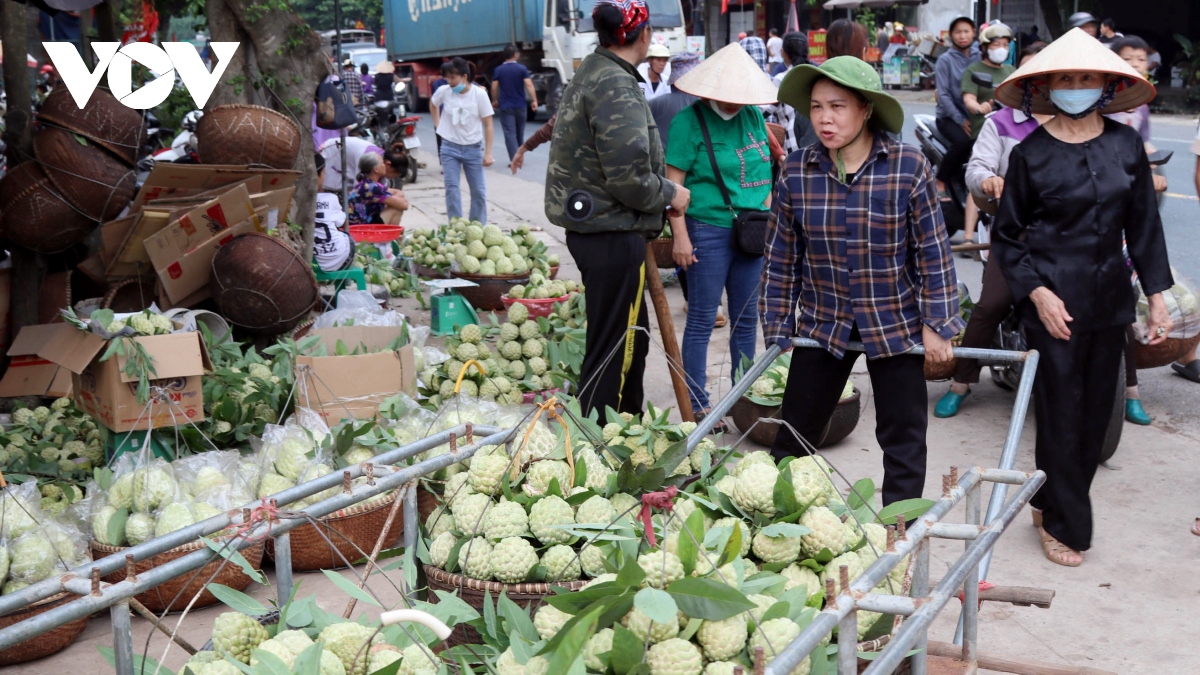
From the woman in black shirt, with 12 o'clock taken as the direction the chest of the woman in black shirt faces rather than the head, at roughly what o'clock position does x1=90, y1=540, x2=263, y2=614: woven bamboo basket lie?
The woven bamboo basket is roughly at 2 o'clock from the woman in black shirt.

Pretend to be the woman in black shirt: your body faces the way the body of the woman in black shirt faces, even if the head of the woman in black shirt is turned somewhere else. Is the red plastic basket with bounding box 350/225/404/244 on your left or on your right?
on your right

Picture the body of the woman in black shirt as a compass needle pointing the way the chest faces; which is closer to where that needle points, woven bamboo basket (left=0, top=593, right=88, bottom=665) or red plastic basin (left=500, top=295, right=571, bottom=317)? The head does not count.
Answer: the woven bamboo basket

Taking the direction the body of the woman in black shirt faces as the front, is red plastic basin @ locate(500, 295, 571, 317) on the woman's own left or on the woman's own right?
on the woman's own right

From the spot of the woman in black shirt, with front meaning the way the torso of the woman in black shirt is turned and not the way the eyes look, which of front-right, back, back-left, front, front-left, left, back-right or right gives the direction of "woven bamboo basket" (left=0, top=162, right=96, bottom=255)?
right

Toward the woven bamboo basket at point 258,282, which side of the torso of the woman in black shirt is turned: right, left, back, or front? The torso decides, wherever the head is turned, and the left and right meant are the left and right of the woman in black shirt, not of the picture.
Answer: right

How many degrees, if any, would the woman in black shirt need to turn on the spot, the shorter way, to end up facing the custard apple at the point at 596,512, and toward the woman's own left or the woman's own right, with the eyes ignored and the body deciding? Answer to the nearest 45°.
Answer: approximately 45° to the woman's own right

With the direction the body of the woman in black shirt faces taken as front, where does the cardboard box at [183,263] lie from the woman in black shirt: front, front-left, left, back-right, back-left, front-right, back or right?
right

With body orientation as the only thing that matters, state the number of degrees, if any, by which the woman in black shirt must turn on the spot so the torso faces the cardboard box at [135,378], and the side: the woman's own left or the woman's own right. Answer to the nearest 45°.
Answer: approximately 90° to the woman's own right

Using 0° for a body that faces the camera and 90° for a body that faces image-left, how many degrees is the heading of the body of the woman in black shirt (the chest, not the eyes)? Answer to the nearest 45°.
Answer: approximately 0°

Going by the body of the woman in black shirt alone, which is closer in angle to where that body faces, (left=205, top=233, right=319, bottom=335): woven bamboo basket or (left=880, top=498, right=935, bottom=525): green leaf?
the green leaf

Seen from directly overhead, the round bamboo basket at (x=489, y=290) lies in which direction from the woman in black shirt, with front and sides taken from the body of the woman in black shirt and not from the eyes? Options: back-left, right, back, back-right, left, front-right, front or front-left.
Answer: back-right
